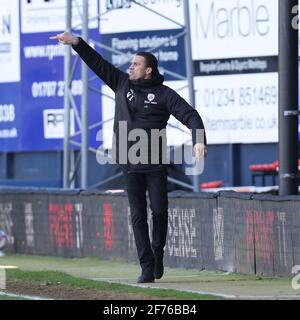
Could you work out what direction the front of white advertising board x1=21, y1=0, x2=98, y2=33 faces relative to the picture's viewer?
facing the viewer

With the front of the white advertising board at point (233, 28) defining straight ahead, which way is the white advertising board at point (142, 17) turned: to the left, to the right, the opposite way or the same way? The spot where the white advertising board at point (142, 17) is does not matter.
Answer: the same way

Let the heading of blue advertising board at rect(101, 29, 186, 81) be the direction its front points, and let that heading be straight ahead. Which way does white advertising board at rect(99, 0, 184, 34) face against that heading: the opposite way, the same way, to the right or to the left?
the same way

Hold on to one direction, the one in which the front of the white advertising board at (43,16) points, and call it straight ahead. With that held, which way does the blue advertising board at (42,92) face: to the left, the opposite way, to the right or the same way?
the same way

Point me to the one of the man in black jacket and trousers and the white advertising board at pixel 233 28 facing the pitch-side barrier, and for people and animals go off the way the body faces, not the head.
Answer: the white advertising board

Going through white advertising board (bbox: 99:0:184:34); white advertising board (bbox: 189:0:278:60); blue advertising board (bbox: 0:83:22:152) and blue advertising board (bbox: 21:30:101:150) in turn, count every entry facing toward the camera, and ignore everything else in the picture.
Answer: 4

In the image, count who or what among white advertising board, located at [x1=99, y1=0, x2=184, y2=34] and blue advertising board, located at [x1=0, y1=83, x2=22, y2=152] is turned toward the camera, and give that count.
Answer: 2

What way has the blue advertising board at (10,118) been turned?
toward the camera

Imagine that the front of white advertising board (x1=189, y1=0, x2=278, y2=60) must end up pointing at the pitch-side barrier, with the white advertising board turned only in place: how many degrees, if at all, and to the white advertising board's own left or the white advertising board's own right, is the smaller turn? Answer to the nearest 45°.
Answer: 0° — it already faces it

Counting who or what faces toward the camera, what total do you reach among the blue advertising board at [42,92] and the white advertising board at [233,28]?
2

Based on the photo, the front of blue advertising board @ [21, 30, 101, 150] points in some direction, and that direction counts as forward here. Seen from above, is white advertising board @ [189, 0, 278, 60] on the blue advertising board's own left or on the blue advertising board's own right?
on the blue advertising board's own left

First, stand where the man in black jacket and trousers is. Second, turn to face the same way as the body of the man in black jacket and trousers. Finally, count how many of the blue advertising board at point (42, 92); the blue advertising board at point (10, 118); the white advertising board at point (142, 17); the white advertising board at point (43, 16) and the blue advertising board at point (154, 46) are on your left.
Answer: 0

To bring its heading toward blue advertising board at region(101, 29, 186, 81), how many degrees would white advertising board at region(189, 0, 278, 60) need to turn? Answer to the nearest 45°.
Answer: approximately 90° to its right

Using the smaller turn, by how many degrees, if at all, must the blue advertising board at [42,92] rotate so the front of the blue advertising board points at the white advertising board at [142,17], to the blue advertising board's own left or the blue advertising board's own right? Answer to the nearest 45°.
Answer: approximately 45° to the blue advertising board's own left

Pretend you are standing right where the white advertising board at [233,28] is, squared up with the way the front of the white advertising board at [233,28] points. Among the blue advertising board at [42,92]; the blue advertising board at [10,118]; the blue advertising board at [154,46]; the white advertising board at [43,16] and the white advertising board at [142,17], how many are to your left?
0

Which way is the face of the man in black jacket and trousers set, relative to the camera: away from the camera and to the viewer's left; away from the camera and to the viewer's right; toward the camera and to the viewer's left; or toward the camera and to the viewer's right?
toward the camera and to the viewer's left

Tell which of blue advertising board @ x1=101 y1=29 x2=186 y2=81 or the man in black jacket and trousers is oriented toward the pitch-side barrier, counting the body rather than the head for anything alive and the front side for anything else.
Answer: the blue advertising board
